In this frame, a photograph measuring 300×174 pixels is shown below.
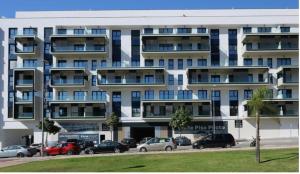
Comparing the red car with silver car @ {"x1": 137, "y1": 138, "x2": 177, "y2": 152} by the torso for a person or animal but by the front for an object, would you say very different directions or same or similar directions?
same or similar directions

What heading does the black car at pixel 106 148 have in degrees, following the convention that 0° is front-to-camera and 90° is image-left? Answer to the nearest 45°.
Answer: approximately 90°

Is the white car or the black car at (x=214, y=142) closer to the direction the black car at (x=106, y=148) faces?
the white car

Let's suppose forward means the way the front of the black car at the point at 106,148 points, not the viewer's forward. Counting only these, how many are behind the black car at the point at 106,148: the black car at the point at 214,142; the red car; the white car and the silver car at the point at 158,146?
2

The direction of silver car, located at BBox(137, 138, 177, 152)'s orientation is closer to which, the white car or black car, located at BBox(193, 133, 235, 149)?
the white car

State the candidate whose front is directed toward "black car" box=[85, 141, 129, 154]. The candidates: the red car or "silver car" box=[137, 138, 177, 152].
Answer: the silver car

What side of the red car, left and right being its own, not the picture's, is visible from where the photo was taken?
left

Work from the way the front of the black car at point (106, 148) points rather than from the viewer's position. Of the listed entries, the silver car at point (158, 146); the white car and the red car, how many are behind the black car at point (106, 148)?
1

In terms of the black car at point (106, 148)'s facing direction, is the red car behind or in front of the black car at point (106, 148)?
in front

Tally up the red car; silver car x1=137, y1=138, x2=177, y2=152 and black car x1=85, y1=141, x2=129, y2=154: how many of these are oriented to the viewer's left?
3

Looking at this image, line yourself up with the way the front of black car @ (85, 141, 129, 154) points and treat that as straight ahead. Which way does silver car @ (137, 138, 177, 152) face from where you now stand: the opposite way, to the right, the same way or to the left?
the same way

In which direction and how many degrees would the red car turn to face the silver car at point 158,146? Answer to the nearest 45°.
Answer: approximately 180°

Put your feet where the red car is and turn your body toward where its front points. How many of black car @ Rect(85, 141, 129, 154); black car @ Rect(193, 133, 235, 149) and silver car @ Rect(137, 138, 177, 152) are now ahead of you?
0

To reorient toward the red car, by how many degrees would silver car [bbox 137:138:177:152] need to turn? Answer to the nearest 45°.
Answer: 0° — it already faces it

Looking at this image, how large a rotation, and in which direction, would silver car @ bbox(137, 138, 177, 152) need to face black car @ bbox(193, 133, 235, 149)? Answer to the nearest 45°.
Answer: approximately 180°

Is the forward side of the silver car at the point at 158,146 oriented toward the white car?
yes

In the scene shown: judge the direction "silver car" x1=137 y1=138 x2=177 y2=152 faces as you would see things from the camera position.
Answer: facing to the left of the viewer

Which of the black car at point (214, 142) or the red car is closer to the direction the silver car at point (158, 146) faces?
the red car
